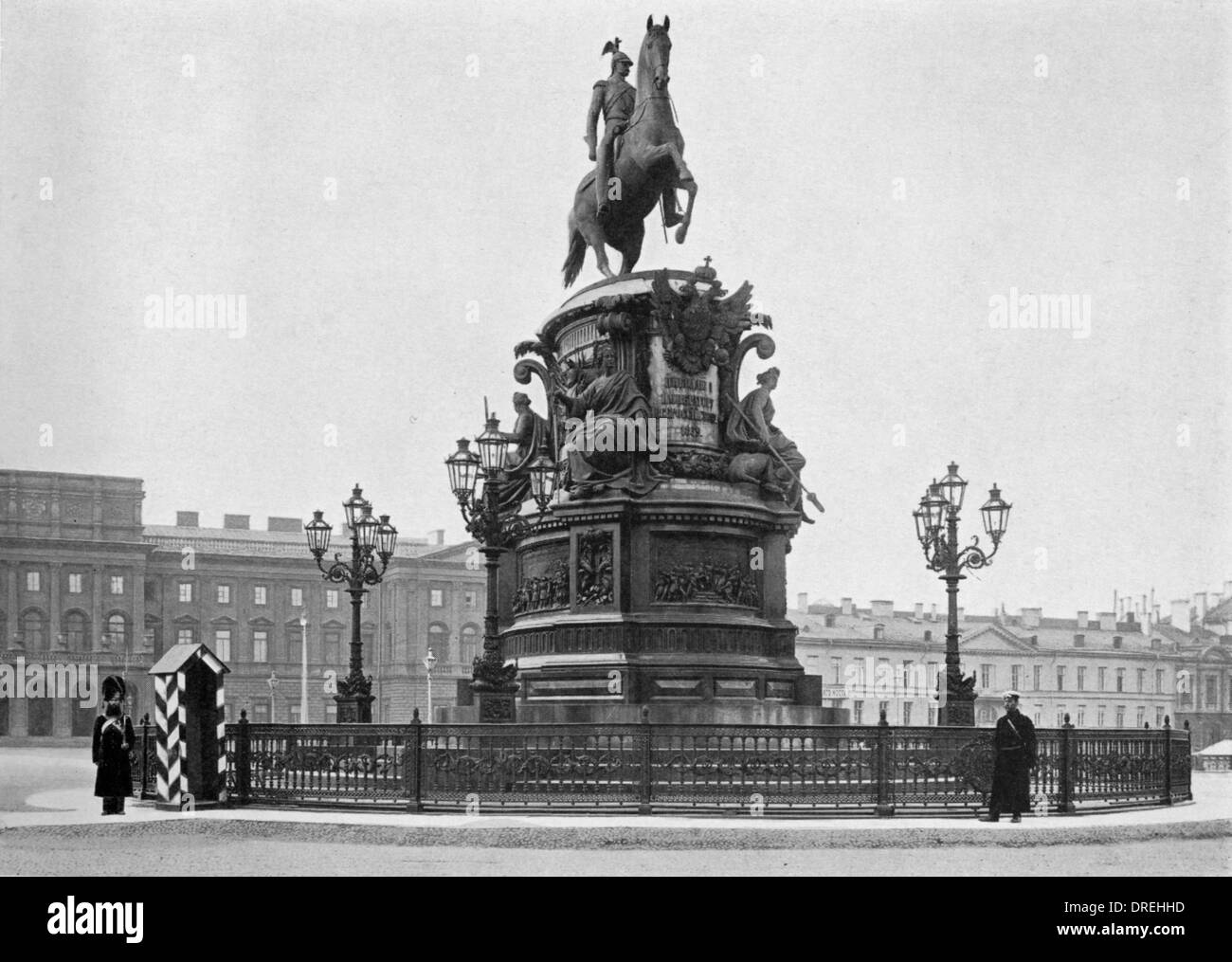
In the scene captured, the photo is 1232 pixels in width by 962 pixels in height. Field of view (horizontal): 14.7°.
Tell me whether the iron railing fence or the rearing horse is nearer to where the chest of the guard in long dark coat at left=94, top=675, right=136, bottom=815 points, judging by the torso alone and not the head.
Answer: the iron railing fence

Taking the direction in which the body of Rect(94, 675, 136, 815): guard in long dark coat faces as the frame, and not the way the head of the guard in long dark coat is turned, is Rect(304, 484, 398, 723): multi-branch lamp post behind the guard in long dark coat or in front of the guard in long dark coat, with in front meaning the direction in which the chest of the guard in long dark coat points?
behind

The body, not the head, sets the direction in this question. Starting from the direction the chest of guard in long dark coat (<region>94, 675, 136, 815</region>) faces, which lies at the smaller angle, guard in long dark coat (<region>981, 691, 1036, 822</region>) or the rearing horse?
the guard in long dark coat

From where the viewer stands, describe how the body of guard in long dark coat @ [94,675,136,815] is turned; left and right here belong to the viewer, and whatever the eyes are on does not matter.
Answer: facing the viewer

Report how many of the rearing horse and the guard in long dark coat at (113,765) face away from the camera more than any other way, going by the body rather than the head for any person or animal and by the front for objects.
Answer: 0

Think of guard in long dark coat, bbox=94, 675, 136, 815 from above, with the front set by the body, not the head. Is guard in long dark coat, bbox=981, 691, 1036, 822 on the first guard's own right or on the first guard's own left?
on the first guard's own left

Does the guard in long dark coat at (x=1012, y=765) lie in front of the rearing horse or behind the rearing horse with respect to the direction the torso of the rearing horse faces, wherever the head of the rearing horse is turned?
in front

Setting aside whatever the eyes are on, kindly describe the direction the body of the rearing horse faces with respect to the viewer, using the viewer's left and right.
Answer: facing the viewer and to the right of the viewer
